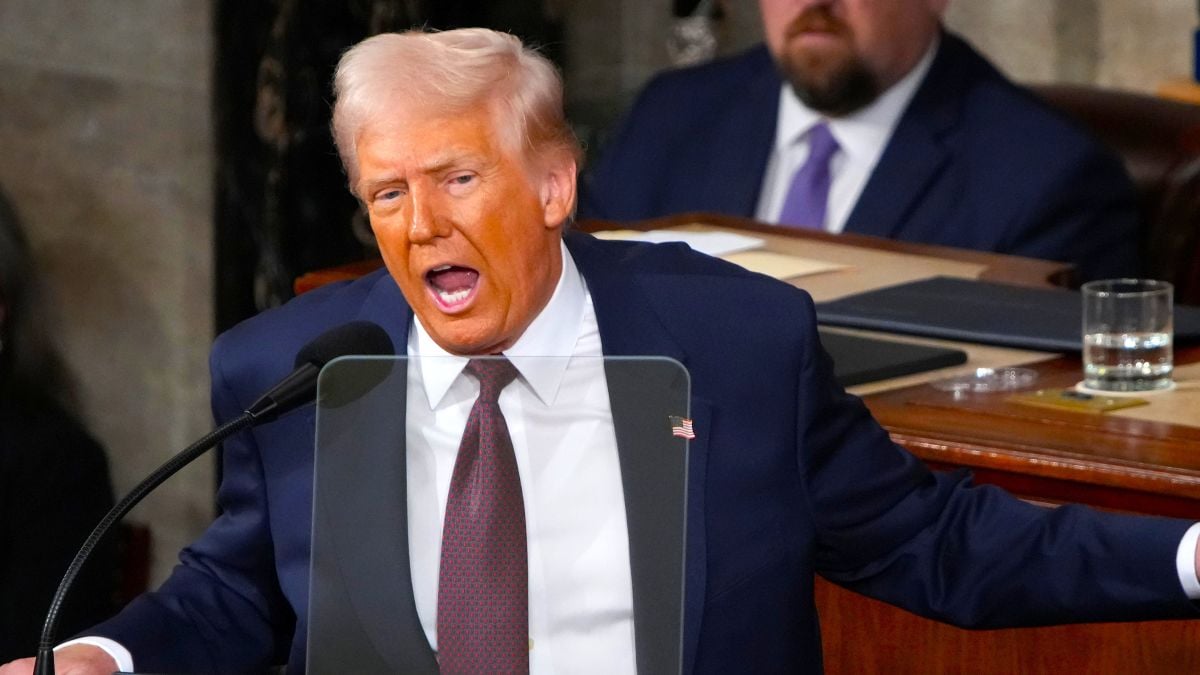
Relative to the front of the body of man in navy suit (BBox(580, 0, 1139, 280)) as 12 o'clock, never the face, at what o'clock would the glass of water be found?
The glass of water is roughly at 10 o'clock from the man in navy suit.

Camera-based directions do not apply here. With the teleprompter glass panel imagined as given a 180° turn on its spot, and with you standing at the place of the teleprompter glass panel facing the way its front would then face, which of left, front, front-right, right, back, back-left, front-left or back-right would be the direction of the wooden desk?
back-left

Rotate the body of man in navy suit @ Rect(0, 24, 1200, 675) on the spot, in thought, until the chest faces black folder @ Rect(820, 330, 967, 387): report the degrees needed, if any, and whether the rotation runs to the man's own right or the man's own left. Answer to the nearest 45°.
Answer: approximately 135° to the man's own left

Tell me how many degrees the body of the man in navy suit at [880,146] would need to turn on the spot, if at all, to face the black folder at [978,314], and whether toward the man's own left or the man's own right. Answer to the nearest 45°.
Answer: approximately 45° to the man's own left

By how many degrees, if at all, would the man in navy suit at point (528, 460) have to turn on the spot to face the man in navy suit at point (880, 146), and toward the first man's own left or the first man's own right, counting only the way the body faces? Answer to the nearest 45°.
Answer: approximately 180°

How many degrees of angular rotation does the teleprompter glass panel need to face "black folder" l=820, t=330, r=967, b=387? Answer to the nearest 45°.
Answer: approximately 45° to its right

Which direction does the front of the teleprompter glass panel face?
away from the camera

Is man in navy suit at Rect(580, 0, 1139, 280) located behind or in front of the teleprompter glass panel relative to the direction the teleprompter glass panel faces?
in front

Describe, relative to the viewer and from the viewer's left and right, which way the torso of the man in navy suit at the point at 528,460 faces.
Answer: facing the viewer

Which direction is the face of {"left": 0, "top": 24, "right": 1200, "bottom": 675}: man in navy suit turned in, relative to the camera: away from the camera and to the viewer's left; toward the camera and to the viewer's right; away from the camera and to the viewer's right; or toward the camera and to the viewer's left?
toward the camera and to the viewer's left
